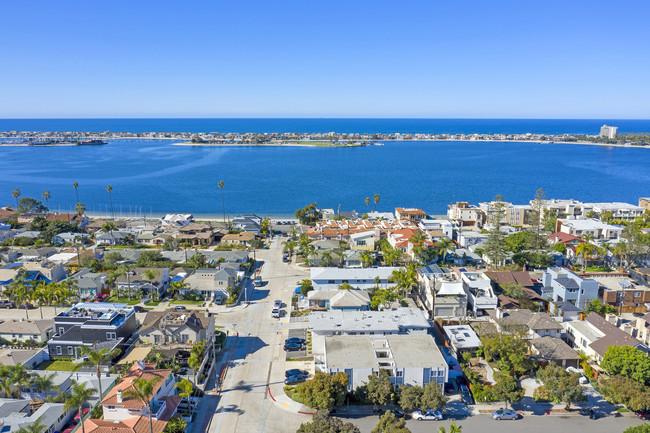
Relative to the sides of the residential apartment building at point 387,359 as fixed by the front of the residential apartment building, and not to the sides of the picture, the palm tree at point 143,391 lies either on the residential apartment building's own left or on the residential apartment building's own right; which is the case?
on the residential apartment building's own right

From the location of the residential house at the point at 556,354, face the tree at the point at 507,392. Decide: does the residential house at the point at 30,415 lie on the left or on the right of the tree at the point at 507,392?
right

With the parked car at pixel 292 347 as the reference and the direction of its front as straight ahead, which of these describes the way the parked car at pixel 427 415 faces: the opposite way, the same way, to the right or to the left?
the opposite way

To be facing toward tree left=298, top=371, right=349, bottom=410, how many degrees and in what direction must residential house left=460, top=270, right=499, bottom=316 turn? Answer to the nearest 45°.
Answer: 0° — it already faces it

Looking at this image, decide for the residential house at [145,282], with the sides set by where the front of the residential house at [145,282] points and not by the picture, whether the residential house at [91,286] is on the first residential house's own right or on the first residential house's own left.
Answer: on the first residential house's own right
